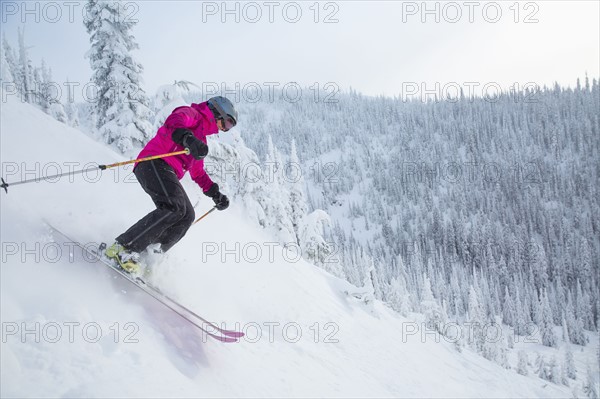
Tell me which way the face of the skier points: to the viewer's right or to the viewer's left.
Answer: to the viewer's right

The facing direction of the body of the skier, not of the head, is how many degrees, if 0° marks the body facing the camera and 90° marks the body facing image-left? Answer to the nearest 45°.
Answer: approximately 270°
